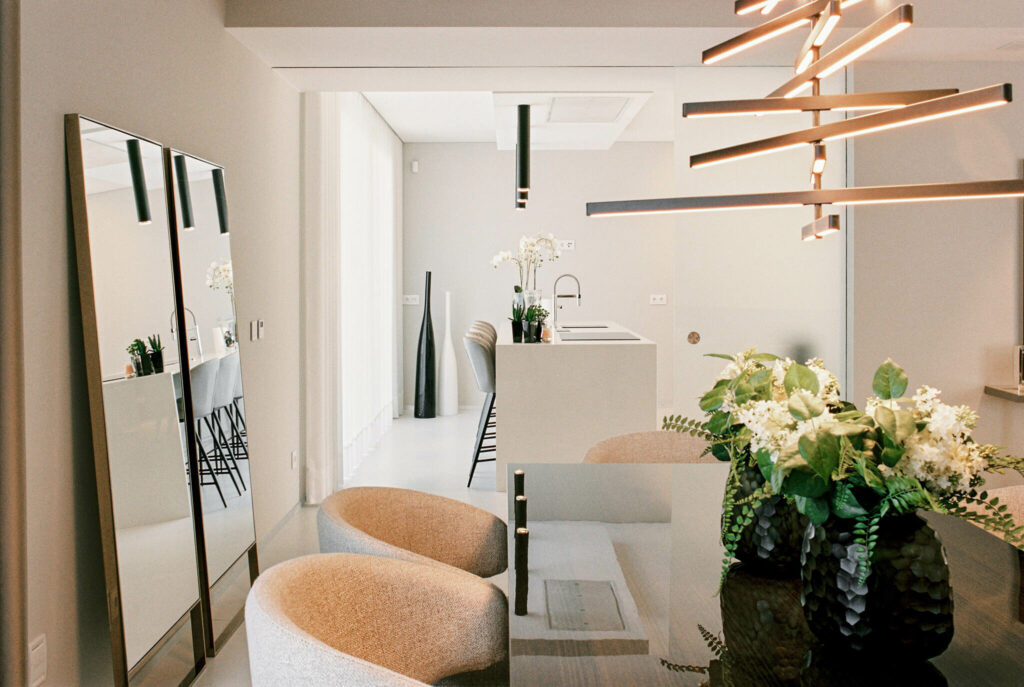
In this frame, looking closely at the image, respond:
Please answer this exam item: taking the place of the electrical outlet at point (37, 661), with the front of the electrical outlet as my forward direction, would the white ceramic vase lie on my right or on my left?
on my left

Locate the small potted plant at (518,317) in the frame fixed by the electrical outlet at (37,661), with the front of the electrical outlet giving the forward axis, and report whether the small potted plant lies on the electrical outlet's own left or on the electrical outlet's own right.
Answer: on the electrical outlet's own left

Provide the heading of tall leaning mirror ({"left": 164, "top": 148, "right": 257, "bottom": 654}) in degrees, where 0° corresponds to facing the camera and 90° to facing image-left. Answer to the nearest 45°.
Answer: approximately 315°

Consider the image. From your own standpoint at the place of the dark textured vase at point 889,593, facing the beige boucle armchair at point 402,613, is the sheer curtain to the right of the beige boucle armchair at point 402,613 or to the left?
right

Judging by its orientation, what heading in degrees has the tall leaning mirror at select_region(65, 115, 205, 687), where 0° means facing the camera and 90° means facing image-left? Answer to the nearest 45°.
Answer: approximately 315°

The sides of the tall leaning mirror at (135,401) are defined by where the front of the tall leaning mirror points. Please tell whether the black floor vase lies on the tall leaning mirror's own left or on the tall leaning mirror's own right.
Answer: on the tall leaning mirror's own left
